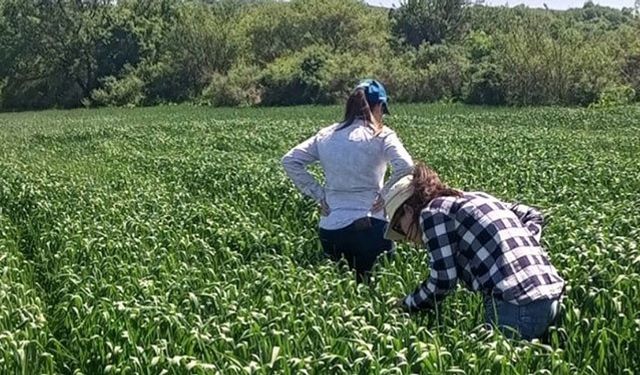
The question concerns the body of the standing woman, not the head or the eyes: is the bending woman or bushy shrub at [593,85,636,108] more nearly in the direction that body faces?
the bushy shrub

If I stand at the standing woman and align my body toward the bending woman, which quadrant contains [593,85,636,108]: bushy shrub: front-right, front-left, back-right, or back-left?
back-left

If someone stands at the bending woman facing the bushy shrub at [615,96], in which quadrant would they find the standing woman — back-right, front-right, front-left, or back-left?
front-left

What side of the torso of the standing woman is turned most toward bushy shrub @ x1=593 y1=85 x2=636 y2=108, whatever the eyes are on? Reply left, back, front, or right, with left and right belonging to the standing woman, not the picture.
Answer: front

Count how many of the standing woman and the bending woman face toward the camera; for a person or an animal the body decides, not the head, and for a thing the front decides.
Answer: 0

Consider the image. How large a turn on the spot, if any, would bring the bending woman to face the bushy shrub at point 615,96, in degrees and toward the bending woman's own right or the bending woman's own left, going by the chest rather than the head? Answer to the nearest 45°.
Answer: approximately 45° to the bending woman's own right

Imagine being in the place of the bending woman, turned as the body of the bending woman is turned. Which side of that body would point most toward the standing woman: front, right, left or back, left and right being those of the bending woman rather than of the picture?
front

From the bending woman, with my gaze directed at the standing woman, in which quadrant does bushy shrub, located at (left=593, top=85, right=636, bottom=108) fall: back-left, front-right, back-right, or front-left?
front-right

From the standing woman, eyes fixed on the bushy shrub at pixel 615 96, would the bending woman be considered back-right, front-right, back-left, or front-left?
back-right

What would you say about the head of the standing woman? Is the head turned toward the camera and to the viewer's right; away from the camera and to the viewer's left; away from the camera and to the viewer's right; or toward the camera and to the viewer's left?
away from the camera and to the viewer's right

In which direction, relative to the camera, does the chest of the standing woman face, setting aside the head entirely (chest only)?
away from the camera

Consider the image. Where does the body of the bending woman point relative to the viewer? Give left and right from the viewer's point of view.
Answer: facing away from the viewer and to the left of the viewer
